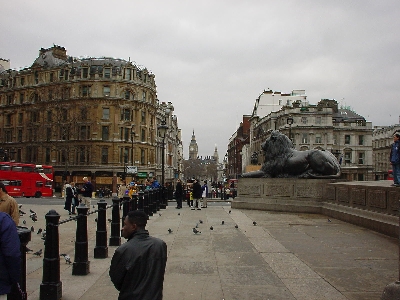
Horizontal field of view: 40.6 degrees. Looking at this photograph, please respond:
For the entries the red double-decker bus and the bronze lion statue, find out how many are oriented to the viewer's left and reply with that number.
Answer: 1

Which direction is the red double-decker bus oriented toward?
to the viewer's right

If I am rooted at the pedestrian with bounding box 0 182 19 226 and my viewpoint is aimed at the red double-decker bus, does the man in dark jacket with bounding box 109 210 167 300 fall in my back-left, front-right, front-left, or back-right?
back-right

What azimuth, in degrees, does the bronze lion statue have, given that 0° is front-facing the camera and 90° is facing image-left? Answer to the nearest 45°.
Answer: approximately 90°

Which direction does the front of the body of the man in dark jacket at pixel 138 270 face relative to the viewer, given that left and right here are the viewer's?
facing away from the viewer and to the left of the viewer

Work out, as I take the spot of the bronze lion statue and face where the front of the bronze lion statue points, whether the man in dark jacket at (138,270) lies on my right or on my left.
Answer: on my left

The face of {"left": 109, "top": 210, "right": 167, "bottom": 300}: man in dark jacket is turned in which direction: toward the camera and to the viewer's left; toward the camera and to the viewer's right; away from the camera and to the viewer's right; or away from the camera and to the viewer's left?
away from the camera and to the viewer's left

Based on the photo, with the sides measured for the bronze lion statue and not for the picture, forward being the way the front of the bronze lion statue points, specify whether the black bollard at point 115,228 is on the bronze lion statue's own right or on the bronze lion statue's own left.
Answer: on the bronze lion statue's own left

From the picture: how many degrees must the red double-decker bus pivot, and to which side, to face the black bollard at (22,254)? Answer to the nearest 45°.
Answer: approximately 90° to its right

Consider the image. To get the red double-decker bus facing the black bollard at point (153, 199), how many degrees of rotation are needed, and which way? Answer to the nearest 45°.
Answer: approximately 90° to its right
